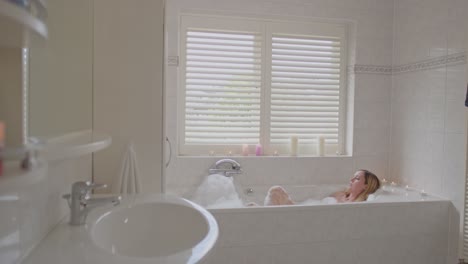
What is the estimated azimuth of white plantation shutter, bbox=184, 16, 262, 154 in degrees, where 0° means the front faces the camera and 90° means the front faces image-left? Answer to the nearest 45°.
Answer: approximately 0°

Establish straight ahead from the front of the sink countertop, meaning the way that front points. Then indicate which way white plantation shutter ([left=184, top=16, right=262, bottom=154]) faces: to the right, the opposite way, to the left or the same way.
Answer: to the right

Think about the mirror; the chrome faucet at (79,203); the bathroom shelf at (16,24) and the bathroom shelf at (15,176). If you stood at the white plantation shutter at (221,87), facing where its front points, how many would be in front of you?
4

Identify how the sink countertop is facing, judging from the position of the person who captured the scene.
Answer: facing to the right of the viewer

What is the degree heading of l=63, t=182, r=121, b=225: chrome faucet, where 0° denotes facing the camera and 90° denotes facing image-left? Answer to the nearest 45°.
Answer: approximately 270°

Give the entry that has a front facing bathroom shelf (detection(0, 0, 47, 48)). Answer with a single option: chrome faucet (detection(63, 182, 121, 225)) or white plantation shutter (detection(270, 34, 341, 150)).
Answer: the white plantation shutter
